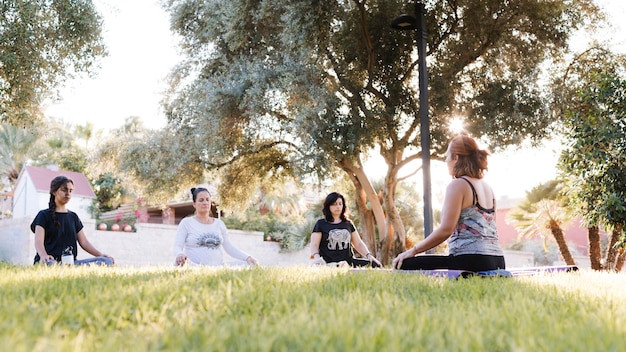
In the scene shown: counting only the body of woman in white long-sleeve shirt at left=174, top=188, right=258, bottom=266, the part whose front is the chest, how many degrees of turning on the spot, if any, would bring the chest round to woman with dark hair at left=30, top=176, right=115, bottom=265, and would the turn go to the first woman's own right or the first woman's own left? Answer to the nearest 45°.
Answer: approximately 135° to the first woman's own right

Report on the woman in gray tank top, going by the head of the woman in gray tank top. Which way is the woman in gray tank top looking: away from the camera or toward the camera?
away from the camera

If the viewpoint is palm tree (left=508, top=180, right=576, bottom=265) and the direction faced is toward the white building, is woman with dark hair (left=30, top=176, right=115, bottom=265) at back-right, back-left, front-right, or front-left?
front-left

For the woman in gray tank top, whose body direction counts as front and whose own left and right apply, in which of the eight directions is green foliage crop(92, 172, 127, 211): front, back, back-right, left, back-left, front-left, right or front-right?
front

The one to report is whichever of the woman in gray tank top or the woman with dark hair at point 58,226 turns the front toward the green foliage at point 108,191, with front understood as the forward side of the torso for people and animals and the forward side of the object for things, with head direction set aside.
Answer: the woman in gray tank top

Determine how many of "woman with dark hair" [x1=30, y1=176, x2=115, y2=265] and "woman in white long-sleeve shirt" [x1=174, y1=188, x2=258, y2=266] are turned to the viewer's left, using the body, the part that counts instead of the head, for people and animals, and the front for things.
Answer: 0

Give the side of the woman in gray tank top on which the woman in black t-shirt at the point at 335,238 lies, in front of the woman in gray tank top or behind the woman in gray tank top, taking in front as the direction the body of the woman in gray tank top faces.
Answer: in front

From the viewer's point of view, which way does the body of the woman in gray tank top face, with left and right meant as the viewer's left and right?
facing away from the viewer and to the left of the viewer

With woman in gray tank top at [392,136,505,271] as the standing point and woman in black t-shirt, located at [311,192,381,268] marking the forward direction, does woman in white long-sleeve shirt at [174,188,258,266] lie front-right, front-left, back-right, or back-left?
front-left

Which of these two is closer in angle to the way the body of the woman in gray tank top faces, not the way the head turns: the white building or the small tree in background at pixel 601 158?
the white building

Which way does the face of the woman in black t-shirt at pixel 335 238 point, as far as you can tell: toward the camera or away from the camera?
toward the camera

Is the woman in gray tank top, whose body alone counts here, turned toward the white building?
yes

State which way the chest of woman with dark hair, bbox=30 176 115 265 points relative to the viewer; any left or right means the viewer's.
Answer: facing the viewer and to the right of the viewer

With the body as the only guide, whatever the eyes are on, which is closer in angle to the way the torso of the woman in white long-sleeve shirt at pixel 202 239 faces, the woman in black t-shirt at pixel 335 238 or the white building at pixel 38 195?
the woman in black t-shirt

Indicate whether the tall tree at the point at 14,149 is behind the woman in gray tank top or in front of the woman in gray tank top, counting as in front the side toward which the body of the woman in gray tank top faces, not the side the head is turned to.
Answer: in front

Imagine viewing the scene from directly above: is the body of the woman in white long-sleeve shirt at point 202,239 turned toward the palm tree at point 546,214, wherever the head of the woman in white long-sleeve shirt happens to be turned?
no

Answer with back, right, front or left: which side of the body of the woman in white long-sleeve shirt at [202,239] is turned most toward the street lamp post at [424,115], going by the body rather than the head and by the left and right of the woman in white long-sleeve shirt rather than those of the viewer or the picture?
left
